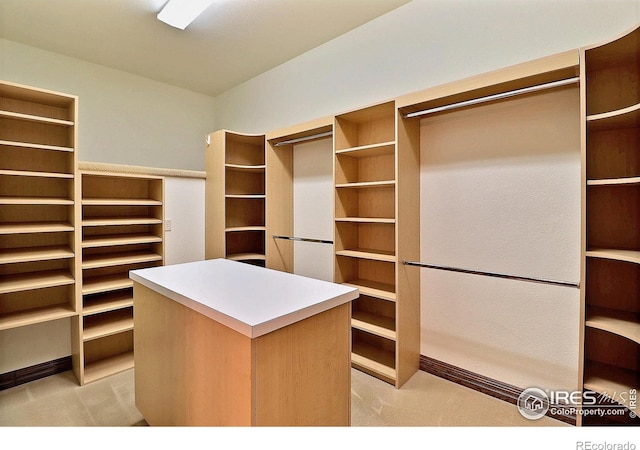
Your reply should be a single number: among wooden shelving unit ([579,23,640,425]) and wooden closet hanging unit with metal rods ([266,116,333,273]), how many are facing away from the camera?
0

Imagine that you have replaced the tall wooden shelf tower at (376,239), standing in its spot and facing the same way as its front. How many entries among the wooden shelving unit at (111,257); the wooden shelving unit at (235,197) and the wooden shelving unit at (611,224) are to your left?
1

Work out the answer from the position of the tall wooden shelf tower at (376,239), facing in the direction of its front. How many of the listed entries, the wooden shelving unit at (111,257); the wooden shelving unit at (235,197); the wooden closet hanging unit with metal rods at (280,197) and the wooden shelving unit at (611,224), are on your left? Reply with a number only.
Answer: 1

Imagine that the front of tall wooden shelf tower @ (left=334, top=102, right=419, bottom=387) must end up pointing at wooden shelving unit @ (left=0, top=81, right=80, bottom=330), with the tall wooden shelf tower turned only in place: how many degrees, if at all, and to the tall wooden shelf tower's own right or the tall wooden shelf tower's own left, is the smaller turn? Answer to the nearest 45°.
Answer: approximately 45° to the tall wooden shelf tower's own right

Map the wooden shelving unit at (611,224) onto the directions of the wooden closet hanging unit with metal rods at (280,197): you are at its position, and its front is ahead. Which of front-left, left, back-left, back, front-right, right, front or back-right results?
left

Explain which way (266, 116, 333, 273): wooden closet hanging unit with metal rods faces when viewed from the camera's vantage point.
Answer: facing the viewer and to the left of the viewer

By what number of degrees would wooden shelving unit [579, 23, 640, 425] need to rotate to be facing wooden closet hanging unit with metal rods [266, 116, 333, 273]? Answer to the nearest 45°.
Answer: approximately 45° to its right

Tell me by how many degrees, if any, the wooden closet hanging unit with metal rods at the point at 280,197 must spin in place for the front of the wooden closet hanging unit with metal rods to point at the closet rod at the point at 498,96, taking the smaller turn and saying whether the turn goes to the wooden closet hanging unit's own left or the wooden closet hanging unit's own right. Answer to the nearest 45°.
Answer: approximately 90° to the wooden closet hanging unit's own left

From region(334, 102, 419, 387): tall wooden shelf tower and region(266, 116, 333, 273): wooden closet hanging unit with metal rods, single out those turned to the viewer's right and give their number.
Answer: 0

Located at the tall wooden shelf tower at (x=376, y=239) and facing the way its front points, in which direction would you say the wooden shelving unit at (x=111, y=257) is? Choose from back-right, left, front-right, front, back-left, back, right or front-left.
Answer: front-right

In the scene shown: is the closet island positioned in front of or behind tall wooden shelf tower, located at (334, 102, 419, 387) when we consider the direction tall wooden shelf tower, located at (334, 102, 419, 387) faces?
in front
